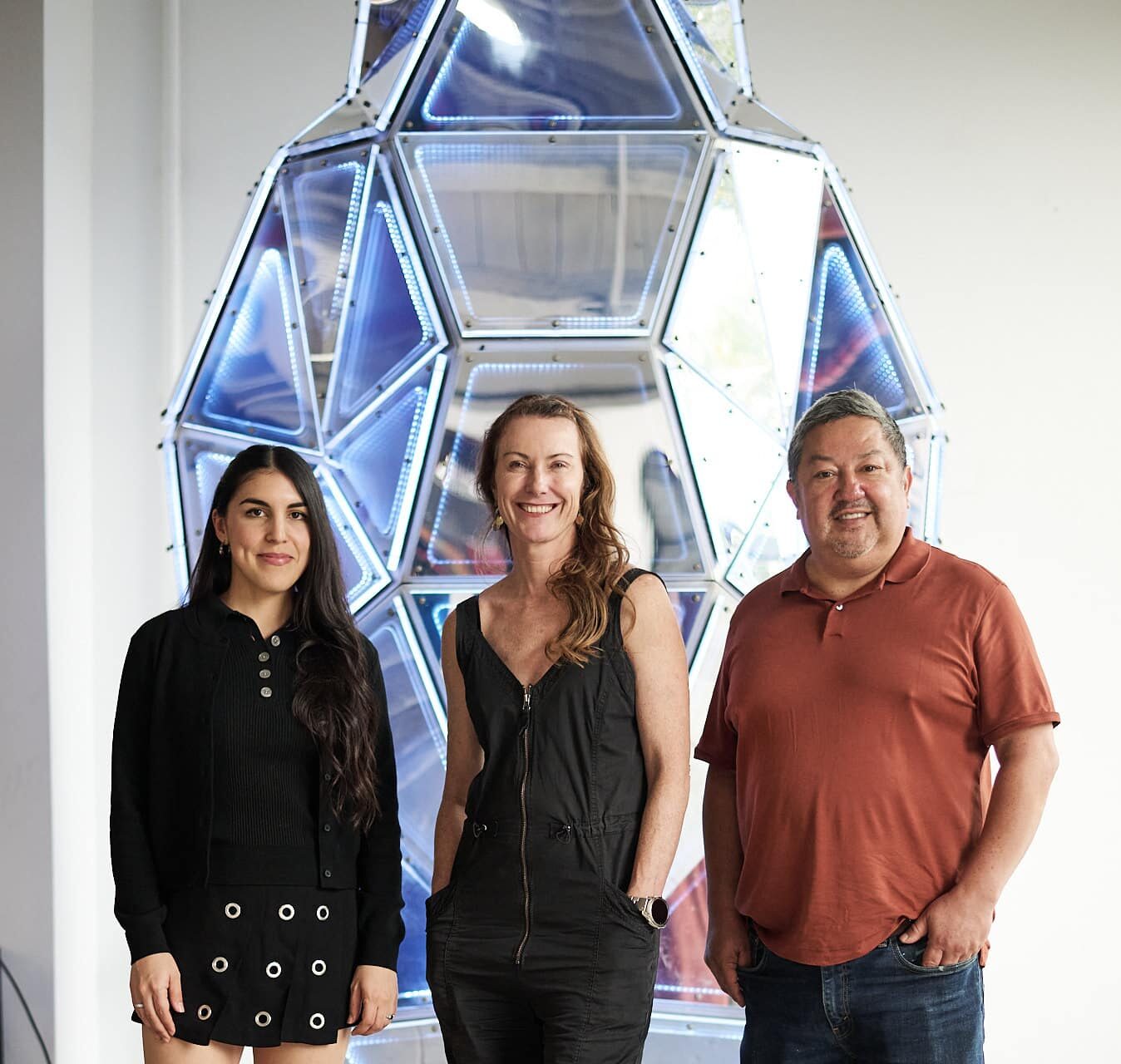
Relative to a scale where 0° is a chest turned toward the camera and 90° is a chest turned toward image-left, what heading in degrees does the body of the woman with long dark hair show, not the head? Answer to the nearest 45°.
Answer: approximately 0°

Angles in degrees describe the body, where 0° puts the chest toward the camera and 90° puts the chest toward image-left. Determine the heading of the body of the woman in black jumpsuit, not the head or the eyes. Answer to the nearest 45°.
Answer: approximately 0°

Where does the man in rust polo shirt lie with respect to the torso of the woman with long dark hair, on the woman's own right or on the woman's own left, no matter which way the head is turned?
on the woman's own left

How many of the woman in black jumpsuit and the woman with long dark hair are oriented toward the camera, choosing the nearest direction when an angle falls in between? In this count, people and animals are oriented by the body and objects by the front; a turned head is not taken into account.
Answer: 2
